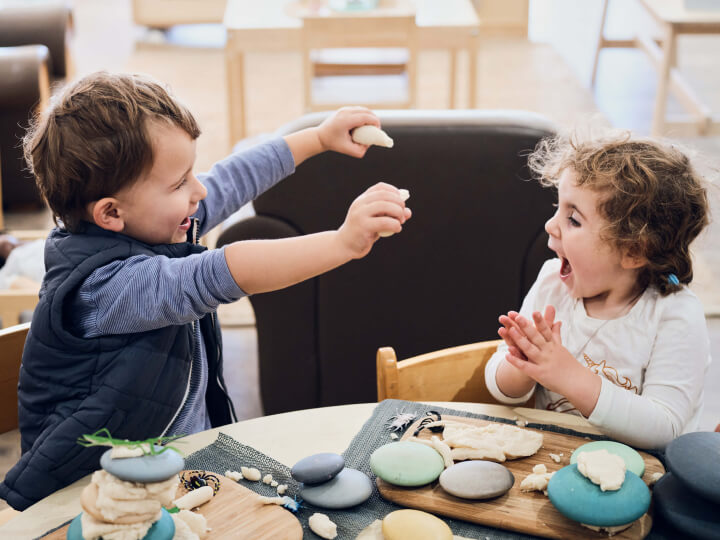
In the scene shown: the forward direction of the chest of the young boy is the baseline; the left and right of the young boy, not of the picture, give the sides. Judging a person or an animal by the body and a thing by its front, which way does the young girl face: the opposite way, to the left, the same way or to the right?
the opposite way

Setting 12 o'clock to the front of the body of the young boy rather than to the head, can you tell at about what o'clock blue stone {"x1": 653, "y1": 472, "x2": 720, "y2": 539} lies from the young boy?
The blue stone is roughly at 1 o'clock from the young boy.

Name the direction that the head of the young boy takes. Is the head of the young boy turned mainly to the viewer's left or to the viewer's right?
to the viewer's right

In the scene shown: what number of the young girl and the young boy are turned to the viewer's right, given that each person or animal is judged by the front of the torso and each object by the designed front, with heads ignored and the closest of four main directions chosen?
1

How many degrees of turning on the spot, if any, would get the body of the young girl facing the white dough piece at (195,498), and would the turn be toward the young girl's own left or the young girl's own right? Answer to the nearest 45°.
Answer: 0° — they already face it

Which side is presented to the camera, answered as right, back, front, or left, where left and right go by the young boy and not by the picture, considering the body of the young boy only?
right
